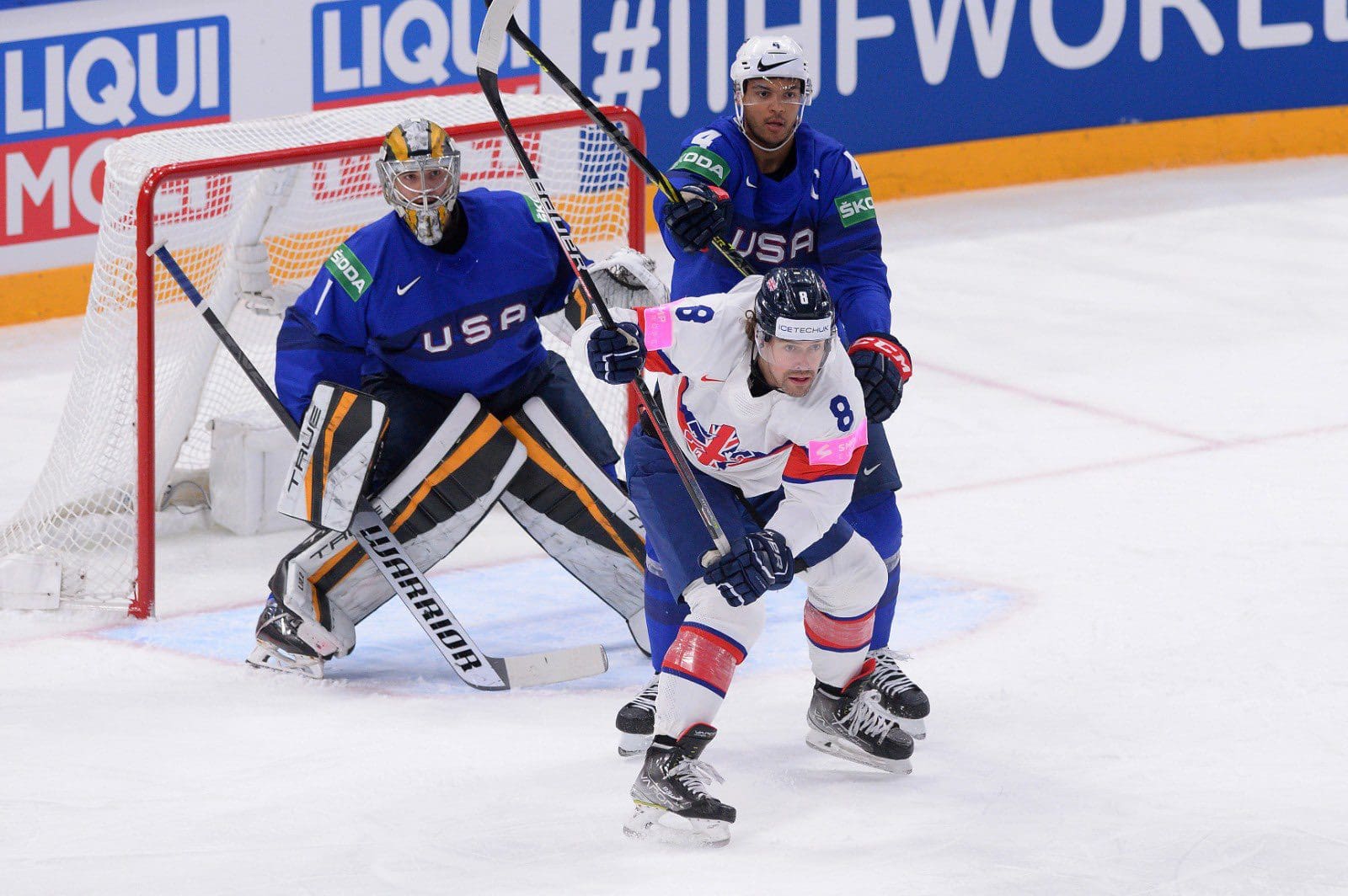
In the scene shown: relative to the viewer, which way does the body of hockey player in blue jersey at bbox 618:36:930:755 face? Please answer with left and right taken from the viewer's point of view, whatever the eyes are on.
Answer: facing the viewer

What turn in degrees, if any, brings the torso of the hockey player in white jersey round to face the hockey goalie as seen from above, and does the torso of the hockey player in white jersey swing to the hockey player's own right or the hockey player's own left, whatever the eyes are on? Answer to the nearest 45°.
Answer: approximately 180°

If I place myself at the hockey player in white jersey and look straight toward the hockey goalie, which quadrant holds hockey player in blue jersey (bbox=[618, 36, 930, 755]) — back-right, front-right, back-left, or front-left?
front-right

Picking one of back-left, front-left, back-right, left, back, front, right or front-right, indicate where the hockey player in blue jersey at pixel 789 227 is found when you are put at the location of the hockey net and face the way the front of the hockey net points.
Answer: front

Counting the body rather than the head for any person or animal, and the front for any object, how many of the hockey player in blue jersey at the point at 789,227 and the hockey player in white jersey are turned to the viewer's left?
0

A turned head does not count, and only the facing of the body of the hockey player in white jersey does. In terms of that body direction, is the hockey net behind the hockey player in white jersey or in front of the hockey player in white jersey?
behind

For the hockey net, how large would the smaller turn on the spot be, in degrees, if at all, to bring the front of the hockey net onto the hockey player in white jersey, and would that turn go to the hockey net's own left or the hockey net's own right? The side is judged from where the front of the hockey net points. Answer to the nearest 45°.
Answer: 0° — it already faces them

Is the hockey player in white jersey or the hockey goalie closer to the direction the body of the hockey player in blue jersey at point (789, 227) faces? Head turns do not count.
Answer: the hockey player in white jersey

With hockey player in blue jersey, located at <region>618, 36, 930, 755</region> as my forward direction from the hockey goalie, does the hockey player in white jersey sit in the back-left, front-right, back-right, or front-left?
front-right

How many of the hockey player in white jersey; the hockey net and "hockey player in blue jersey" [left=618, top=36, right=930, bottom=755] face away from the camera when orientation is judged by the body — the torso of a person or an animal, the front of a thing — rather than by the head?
0

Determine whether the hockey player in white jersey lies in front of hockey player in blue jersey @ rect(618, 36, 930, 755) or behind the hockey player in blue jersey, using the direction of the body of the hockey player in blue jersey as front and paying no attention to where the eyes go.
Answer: in front

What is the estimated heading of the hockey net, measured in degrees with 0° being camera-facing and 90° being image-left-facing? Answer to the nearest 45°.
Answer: approximately 315°
